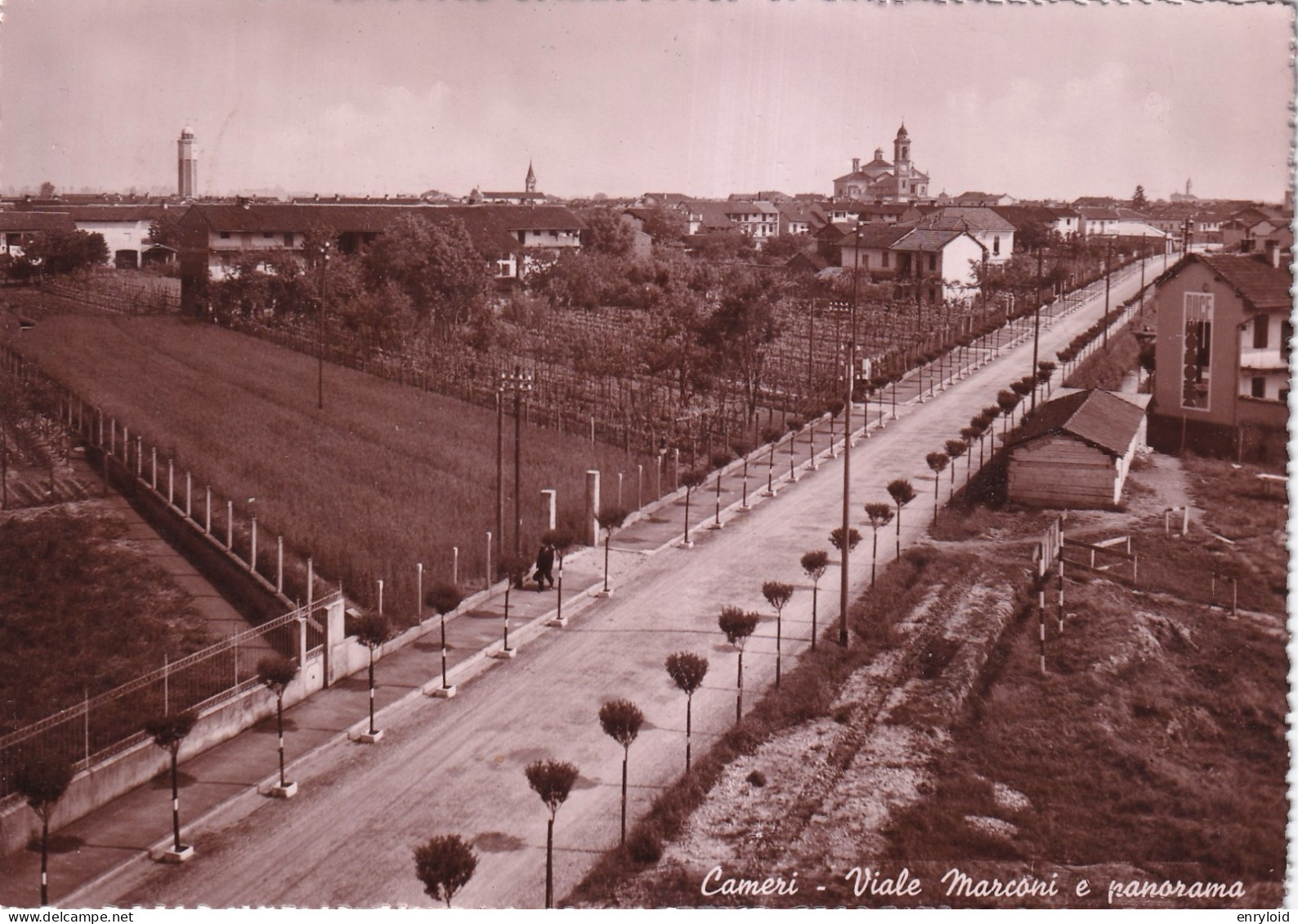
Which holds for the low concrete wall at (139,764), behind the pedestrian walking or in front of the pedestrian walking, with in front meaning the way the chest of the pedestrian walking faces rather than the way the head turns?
in front

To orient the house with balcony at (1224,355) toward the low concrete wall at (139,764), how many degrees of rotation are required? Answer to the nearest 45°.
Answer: approximately 90° to its right

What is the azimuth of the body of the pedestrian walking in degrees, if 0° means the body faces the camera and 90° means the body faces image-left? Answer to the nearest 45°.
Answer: approximately 45°

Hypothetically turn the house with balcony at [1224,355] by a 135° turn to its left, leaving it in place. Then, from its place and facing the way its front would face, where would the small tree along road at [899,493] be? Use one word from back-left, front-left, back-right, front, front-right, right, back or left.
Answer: back-left

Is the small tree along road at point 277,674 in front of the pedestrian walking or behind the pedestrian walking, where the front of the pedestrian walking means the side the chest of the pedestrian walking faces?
in front

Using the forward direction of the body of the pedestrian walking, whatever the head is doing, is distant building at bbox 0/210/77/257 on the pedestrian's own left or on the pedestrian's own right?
on the pedestrian's own right

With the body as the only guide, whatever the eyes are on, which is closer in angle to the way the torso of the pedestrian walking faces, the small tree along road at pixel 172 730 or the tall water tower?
the small tree along road

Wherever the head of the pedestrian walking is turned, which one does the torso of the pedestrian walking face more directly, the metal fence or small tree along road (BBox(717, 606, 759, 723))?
the metal fence

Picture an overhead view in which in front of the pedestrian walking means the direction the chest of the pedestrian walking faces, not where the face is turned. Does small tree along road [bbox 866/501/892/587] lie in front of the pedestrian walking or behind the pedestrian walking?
behind
